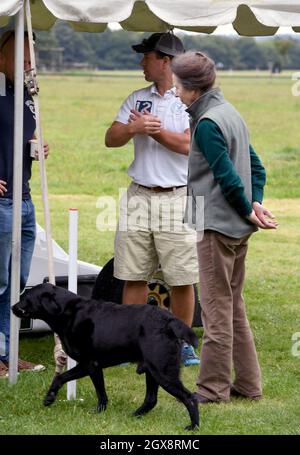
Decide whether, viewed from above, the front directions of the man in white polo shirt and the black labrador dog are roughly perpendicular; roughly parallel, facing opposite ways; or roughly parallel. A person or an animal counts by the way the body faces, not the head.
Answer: roughly perpendicular

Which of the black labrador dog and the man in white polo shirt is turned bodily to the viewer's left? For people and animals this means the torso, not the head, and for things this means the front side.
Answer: the black labrador dog

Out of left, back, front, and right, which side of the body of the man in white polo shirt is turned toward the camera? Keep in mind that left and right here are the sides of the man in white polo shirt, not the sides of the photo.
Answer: front

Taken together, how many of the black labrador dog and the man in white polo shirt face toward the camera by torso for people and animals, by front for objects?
1

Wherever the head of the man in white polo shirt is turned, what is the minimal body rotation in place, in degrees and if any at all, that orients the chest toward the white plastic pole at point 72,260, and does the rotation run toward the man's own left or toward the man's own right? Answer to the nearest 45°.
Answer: approximately 45° to the man's own right

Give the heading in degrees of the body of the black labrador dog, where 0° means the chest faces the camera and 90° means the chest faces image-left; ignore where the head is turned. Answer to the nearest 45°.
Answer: approximately 90°
